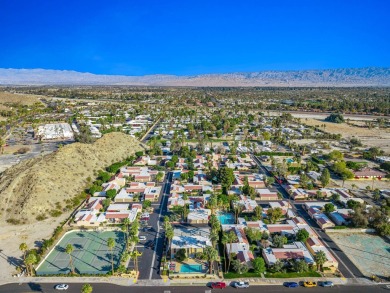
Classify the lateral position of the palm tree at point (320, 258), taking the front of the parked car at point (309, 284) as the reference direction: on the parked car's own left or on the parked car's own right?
on the parked car's own right

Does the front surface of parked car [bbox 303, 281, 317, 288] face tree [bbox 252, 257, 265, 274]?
yes

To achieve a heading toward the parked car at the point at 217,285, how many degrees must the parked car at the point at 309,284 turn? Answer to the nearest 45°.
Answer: approximately 45° to its left

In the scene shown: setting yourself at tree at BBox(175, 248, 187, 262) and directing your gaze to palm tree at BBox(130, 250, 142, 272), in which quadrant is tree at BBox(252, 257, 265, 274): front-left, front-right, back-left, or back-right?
back-left

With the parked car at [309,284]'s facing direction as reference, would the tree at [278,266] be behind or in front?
in front

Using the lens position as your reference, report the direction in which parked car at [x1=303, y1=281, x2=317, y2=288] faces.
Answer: facing to the left of the viewer
